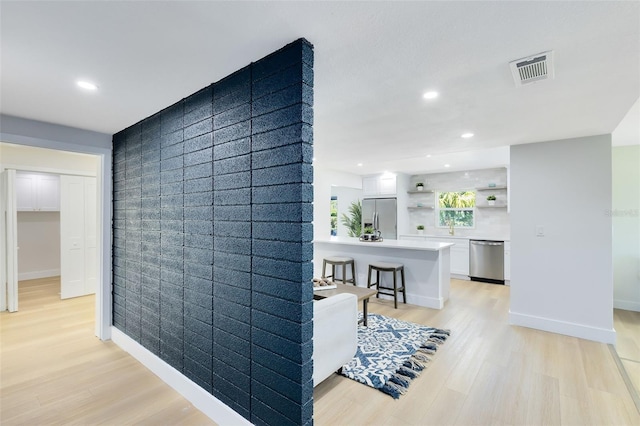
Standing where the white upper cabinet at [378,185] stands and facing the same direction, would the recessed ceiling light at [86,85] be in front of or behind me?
in front

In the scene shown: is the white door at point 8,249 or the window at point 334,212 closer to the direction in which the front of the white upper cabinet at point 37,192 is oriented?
the white door

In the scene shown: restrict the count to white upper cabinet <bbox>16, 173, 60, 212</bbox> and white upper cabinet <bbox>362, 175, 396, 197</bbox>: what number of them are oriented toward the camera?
2

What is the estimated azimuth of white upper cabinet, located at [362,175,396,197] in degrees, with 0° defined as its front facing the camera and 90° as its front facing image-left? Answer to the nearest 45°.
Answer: approximately 0°

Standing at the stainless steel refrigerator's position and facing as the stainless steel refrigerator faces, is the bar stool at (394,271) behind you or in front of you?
in front

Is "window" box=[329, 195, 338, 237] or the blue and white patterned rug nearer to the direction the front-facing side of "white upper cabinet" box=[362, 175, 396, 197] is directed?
the blue and white patterned rug

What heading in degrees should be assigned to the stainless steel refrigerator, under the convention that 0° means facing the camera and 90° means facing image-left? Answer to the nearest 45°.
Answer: approximately 0°

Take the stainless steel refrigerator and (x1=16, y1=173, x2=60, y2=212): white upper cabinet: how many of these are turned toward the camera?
2

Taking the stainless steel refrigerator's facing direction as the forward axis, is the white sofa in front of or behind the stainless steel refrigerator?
in front
